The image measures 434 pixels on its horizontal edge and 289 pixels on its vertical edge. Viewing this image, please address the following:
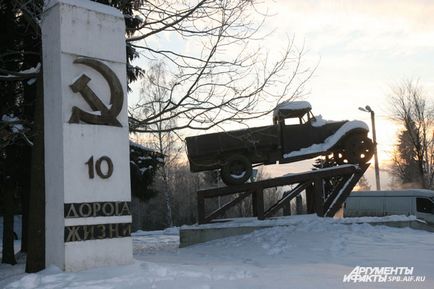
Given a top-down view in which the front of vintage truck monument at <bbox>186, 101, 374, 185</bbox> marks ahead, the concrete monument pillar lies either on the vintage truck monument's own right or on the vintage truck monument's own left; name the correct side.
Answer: on the vintage truck monument's own right

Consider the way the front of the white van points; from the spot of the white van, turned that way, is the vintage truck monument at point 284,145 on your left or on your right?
on your right

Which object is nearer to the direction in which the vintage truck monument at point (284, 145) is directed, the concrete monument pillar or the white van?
the white van

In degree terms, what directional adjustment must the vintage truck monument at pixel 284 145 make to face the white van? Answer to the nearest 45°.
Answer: approximately 45° to its left

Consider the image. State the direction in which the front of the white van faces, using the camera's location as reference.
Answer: facing to the right of the viewer

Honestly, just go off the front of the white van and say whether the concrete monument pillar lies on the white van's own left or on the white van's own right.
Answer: on the white van's own right

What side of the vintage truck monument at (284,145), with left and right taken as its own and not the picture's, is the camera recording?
right
